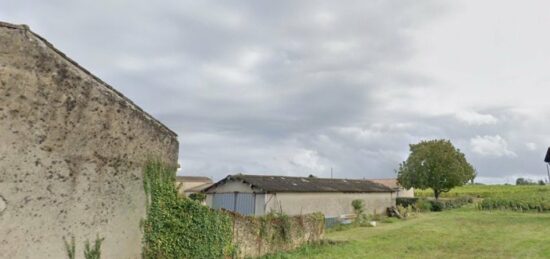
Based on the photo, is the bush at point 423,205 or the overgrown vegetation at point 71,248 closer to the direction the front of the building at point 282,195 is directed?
the overgrown vegetation

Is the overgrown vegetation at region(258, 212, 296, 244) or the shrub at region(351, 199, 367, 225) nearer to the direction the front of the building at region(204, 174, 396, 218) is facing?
the overgrown vegetation

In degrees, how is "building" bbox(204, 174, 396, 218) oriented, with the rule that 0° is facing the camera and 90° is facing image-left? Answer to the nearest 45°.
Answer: approximately 45°

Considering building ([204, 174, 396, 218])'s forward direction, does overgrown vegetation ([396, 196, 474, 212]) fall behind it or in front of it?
behind

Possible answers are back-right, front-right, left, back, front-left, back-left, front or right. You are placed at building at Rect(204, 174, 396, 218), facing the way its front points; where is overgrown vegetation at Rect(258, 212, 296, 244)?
front-left

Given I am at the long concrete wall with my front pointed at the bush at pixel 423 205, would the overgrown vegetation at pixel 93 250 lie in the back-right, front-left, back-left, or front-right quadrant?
back-right
